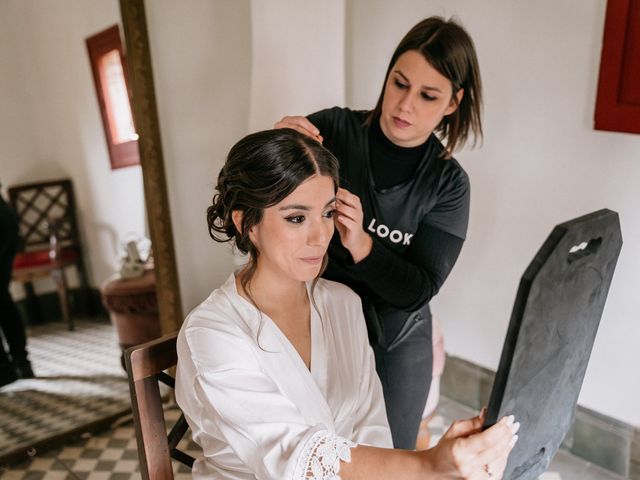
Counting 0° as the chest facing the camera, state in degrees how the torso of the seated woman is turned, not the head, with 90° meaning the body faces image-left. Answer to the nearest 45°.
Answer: approximately 315°

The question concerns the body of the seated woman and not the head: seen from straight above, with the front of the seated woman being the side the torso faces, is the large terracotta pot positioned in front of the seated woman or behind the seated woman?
behind

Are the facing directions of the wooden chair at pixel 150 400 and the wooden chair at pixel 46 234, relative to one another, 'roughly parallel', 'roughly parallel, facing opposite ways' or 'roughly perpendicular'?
roughly perpendicular

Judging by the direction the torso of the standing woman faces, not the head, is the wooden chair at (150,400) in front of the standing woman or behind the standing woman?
in front

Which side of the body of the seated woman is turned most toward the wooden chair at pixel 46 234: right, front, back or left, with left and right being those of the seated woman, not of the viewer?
back

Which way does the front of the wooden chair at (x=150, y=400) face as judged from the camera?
facing the viewer and to the right of the viewer

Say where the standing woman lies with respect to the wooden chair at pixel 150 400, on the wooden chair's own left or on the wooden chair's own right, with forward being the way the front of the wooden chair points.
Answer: on the wooden chair's own left

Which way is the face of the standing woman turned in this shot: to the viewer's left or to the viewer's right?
to the viewer's left

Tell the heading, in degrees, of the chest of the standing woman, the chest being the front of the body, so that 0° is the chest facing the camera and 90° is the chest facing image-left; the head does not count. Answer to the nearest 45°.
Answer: approximately 45°

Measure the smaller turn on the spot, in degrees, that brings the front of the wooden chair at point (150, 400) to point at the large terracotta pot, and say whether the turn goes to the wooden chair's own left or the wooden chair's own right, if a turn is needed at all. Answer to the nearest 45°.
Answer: approximately 135° to the wooden chair's own left

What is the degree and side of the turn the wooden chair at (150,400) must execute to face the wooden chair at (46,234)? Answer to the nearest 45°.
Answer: approximately 135° to its left

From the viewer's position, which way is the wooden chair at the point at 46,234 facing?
facing the viewer and to the left of the viewer

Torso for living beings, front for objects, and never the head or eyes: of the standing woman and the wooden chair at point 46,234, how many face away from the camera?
0

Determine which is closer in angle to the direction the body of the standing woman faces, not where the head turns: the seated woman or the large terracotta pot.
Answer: the seated woman

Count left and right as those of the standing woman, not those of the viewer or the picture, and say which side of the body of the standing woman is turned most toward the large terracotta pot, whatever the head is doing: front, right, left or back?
right

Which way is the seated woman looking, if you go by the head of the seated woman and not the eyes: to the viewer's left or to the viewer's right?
to the viewer's right

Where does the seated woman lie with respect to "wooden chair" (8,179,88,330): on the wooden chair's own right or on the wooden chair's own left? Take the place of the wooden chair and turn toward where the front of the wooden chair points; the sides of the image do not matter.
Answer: on the wooden chair's own left
